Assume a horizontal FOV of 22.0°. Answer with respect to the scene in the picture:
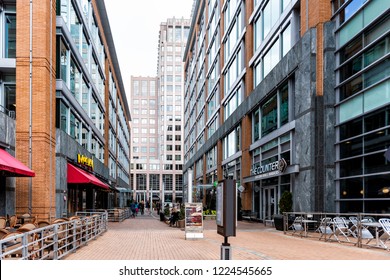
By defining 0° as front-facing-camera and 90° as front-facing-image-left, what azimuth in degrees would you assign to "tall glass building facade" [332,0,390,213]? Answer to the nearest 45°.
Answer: approximately 45°

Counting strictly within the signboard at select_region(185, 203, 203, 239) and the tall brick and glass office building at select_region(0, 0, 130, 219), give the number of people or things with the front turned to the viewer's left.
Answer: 0

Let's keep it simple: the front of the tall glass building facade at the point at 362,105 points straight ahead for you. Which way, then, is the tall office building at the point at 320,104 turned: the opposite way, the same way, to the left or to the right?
the same way

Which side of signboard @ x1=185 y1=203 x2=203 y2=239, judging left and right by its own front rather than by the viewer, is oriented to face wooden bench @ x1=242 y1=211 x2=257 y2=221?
back

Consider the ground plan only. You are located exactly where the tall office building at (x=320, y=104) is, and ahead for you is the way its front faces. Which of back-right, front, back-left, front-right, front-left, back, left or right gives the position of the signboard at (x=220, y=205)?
front-left

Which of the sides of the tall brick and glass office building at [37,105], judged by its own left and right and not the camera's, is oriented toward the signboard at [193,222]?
front

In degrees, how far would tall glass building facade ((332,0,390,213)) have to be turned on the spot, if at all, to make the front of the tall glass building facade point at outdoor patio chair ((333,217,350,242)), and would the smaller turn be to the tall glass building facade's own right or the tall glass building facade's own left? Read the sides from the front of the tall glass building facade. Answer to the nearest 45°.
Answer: approximately 45° to the tall glass building facade's own left

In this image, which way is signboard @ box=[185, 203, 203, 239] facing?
toward the camera

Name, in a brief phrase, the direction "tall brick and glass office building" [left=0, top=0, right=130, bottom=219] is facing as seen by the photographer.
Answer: facing the viewer and to the right of the viewer
